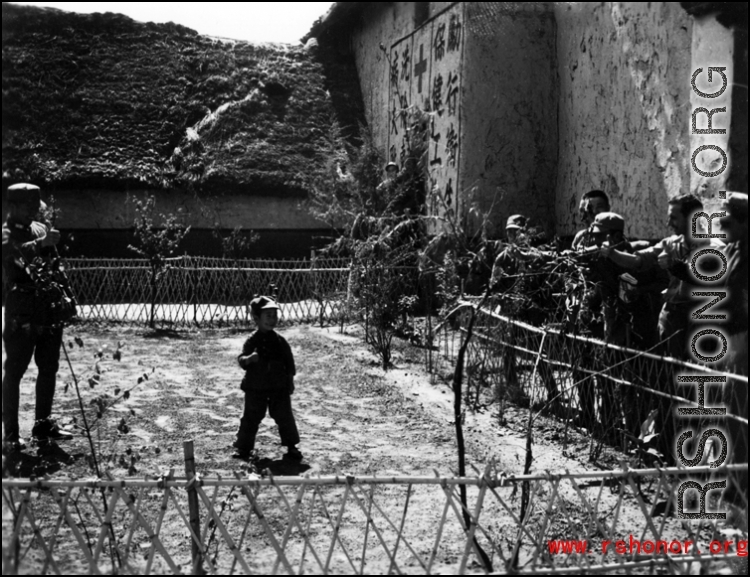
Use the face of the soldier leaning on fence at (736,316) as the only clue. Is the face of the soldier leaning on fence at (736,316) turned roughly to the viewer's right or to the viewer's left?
to the viewer's left

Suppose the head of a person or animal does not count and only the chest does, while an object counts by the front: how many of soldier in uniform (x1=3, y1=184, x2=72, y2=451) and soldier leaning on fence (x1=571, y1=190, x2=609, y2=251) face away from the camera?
0

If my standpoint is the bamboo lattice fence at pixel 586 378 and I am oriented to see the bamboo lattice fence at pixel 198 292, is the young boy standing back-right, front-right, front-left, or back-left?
front-left

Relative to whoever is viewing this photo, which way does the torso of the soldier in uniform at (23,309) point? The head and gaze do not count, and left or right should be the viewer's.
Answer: facing the viewer and to the right of the viewer

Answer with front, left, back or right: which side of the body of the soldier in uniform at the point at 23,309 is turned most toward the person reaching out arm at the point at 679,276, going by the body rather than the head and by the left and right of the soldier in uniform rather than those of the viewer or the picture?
front

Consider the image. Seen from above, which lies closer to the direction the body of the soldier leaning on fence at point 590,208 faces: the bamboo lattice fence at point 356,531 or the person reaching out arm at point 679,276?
the bamboo lattice fence

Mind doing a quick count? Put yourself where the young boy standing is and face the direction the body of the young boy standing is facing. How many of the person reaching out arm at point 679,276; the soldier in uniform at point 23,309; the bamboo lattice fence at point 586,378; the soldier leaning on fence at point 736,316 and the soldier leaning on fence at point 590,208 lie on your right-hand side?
1

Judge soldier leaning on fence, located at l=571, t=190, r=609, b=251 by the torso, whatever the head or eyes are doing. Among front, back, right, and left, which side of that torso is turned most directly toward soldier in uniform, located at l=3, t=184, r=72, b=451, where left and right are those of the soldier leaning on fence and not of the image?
front

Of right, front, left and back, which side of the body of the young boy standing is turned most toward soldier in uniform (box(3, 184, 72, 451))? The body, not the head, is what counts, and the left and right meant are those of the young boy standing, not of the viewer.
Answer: right

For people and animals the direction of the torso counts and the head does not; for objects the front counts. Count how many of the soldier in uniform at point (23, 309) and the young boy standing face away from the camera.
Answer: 0

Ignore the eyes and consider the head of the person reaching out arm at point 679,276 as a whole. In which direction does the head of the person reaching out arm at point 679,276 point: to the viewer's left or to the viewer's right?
to the viewer's left

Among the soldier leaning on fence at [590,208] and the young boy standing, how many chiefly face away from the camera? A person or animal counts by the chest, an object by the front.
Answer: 0

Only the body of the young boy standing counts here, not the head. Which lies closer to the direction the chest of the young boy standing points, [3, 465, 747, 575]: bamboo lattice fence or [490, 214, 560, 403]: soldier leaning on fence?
the bamboo lattice fence

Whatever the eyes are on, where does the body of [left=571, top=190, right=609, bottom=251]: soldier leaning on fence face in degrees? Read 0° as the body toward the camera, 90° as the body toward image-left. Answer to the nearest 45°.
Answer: approximately 45°

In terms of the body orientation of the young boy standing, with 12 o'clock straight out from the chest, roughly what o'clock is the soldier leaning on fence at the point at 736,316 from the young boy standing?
The soldier leaning on fence is roughly at 10 o'clock from the young boy standing.

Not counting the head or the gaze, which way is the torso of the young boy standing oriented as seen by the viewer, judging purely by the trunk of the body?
toward the camera

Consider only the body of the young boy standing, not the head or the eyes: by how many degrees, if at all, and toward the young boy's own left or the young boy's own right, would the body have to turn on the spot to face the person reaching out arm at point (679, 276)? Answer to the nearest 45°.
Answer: approximately 90° to the young boy's own left

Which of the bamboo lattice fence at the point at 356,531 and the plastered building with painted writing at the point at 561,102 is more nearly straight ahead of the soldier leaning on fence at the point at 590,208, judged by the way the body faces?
the bamboo lattice fence
